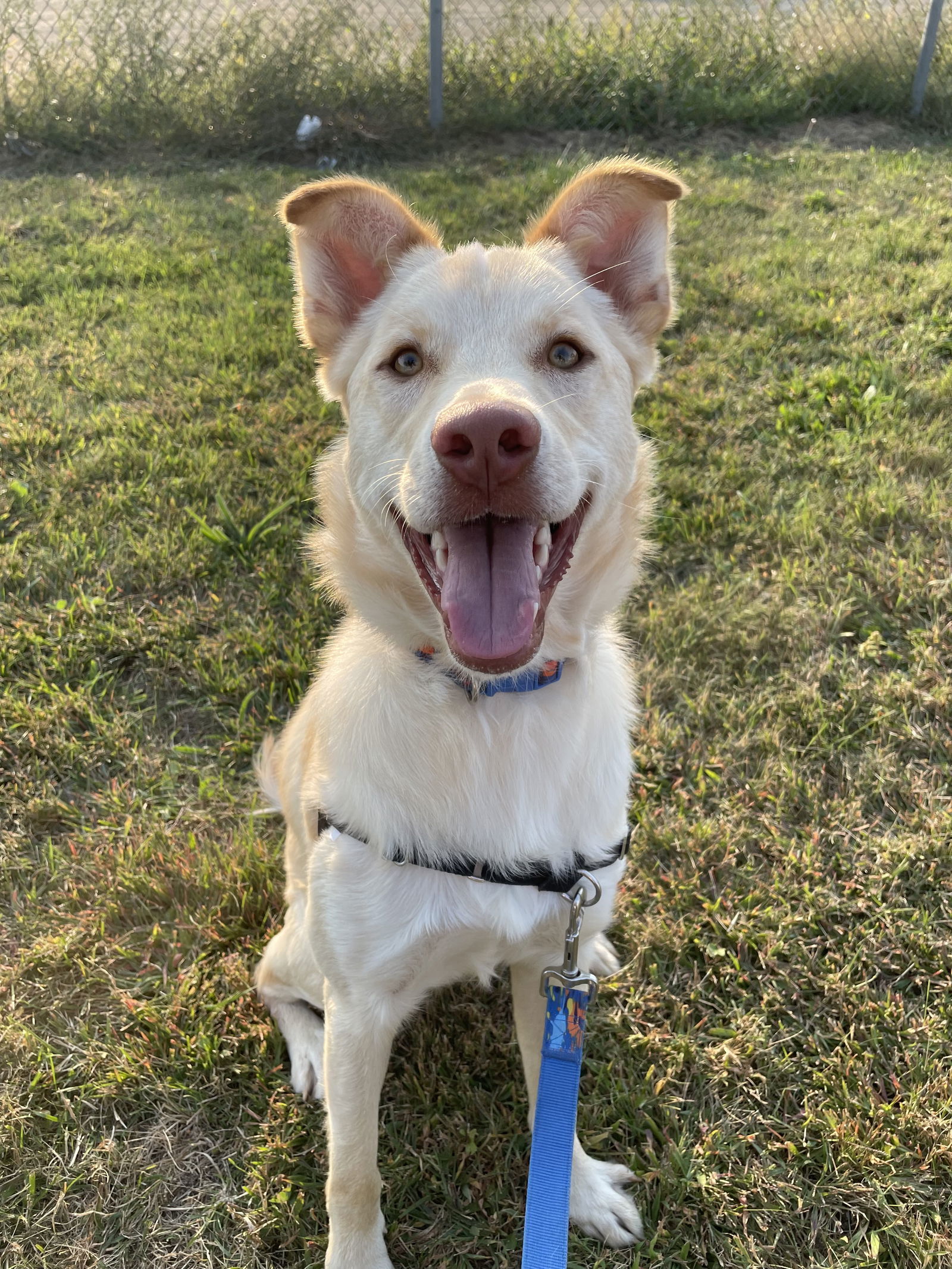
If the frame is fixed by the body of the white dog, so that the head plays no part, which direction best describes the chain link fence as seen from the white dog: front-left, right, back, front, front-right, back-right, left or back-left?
back

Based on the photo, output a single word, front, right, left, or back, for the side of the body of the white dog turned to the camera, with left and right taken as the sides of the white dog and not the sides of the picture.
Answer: front
